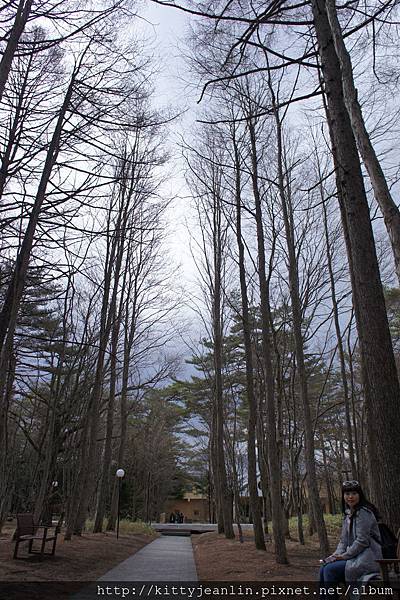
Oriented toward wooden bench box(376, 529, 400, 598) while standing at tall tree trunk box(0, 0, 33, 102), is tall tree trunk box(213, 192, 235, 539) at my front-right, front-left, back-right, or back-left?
front-left

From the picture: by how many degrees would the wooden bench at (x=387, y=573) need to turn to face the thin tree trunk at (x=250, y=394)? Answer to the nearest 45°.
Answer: approximately 90° to its right

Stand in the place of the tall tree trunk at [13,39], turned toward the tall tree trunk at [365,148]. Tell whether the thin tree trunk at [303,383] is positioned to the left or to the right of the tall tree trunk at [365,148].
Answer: left

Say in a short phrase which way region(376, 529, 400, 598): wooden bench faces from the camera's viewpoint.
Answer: facing to the left of the viewer

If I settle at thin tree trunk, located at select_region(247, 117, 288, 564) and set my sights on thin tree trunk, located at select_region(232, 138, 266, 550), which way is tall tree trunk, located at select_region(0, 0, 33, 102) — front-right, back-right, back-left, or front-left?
back-left

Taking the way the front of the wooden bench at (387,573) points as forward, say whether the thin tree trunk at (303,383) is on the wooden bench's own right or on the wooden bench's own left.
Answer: on the wooden bench's own right
